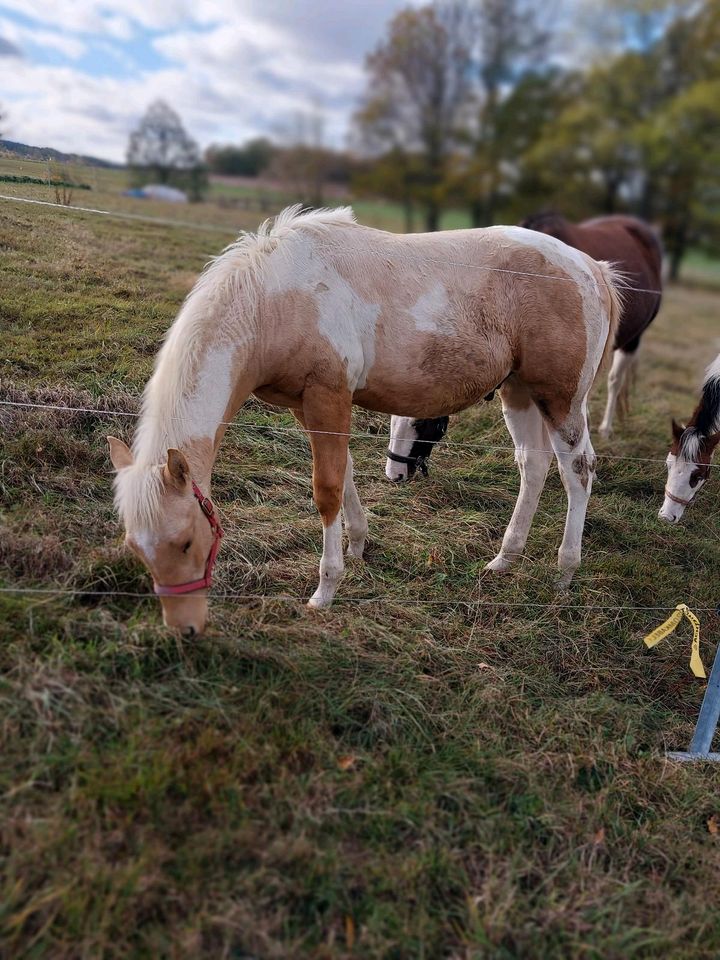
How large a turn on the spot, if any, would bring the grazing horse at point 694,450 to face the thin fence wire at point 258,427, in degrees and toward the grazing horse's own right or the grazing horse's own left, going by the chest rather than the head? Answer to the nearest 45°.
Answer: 0° — it already faces it

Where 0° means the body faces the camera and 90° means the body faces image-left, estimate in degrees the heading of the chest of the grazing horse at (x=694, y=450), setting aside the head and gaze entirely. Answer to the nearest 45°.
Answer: approximately 45°

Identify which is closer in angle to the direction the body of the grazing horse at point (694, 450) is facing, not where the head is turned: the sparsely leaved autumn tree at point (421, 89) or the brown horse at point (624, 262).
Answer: the sparsely leaved autumn tree

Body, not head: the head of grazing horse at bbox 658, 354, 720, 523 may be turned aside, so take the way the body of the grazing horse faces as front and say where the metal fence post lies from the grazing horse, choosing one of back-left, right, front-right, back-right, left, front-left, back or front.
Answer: front-left

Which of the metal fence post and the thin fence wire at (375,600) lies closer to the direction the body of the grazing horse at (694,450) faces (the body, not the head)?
the thin fence wire

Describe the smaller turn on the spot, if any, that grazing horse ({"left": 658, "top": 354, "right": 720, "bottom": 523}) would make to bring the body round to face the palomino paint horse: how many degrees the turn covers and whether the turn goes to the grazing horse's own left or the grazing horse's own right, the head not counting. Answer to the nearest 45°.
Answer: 0° — it already faces it

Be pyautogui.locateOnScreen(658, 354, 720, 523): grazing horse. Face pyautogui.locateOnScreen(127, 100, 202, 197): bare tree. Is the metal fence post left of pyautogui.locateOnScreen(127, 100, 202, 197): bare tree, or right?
left

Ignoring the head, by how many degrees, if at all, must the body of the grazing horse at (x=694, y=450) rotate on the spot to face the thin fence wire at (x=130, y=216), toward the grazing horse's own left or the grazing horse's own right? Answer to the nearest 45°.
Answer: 0° — it already faces it
